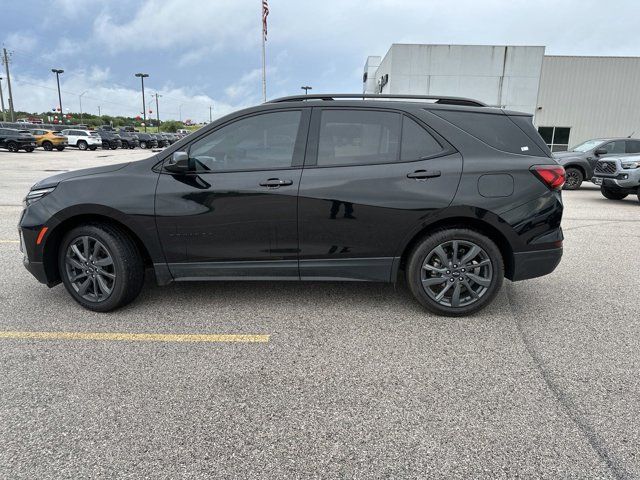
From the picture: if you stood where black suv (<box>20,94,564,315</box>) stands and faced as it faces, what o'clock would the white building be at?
The white building is roughly at 4 o'clock from the black suv.

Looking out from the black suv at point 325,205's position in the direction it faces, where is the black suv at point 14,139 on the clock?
the black suv at point 14,139 is roughly at 2 o'clock from the black suv at point 325,205.

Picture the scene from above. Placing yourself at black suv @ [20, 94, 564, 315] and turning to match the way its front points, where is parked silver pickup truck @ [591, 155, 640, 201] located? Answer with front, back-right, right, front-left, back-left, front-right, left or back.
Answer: back-right

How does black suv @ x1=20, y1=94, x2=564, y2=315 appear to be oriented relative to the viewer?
to the viewer's left
